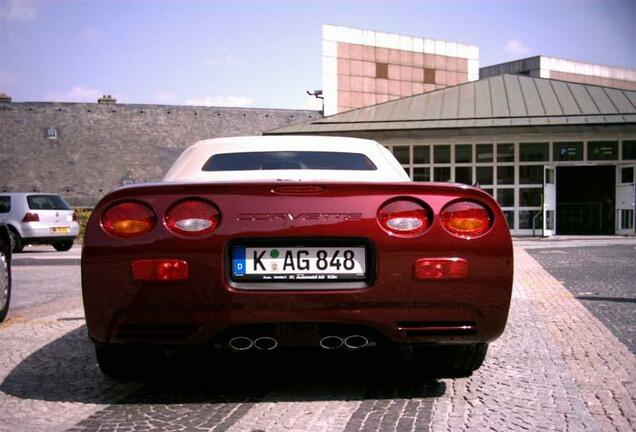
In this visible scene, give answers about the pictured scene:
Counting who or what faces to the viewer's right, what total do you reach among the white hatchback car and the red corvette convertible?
0

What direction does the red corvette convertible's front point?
away from the camera

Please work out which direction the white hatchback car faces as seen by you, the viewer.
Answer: facing away from the viewer and to the left of the viewer

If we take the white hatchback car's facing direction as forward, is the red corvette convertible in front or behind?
behind

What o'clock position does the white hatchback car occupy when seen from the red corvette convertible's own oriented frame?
The white hatchback car is roughly at 11 o'clock from the red corvette convertible.
